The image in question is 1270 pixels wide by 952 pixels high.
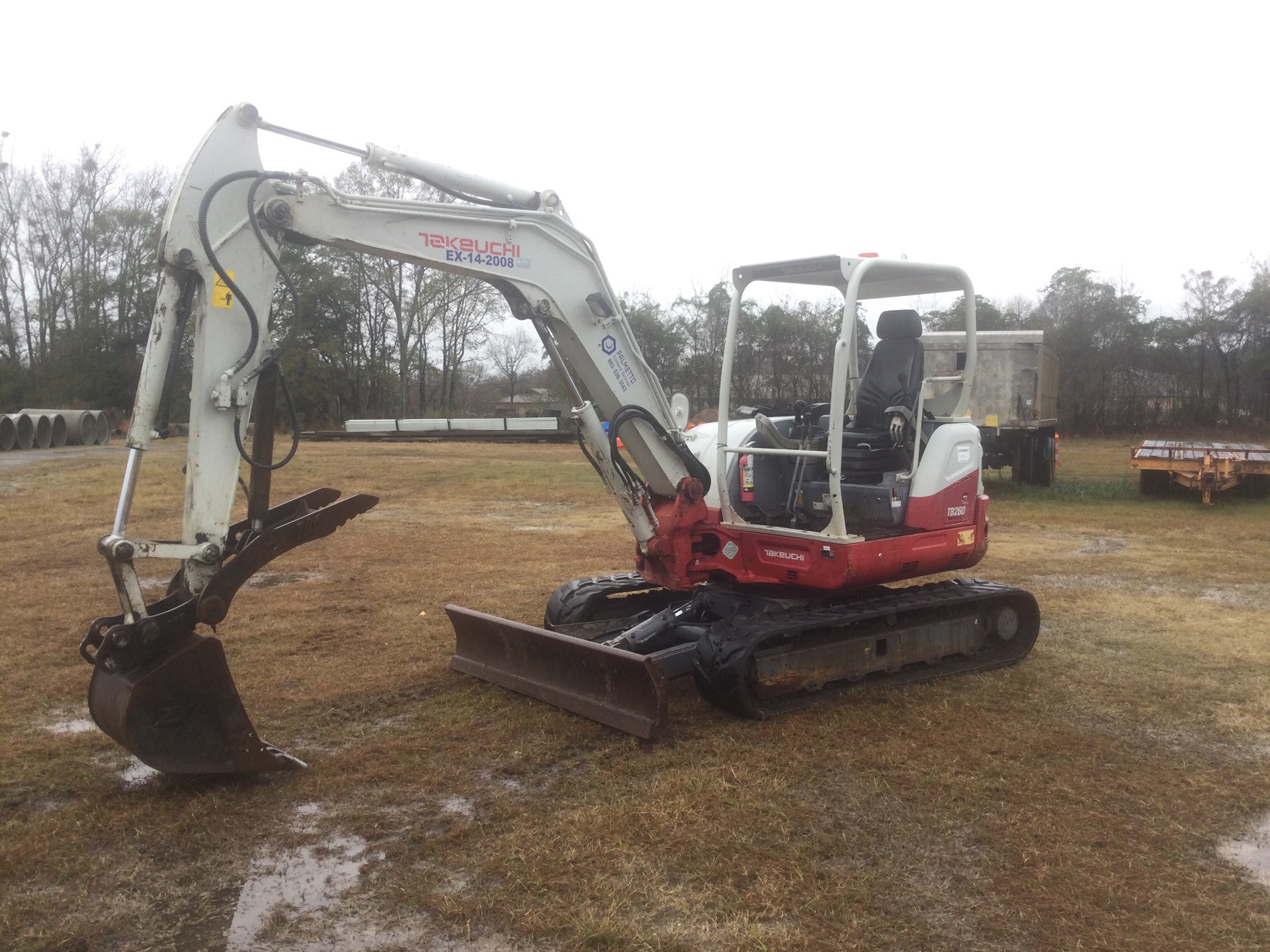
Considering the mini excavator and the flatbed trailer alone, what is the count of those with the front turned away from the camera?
0

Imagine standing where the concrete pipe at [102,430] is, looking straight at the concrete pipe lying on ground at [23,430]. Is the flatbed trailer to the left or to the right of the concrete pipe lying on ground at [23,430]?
left

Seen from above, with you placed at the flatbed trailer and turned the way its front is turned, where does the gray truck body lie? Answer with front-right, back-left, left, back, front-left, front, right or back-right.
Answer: right

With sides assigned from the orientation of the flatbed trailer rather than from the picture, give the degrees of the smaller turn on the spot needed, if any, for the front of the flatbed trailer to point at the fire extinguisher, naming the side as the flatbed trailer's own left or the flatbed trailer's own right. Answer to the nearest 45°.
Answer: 0° — it already faces it

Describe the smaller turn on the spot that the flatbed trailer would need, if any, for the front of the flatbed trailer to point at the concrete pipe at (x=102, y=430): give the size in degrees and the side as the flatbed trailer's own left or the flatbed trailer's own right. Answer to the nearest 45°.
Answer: approximately 90° to the flatbed trailer's own right

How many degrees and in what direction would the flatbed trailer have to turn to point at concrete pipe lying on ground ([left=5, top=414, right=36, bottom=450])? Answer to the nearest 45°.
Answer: approximately 90° to its right

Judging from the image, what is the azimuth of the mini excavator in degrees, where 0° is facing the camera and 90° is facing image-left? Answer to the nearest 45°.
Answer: approximately 45°

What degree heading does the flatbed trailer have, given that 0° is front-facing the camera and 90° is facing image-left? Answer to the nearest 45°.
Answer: approximately 0°

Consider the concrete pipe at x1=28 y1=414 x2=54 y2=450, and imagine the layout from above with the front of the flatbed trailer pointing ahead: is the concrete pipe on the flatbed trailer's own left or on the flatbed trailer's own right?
on the flatbed trailer's own right
